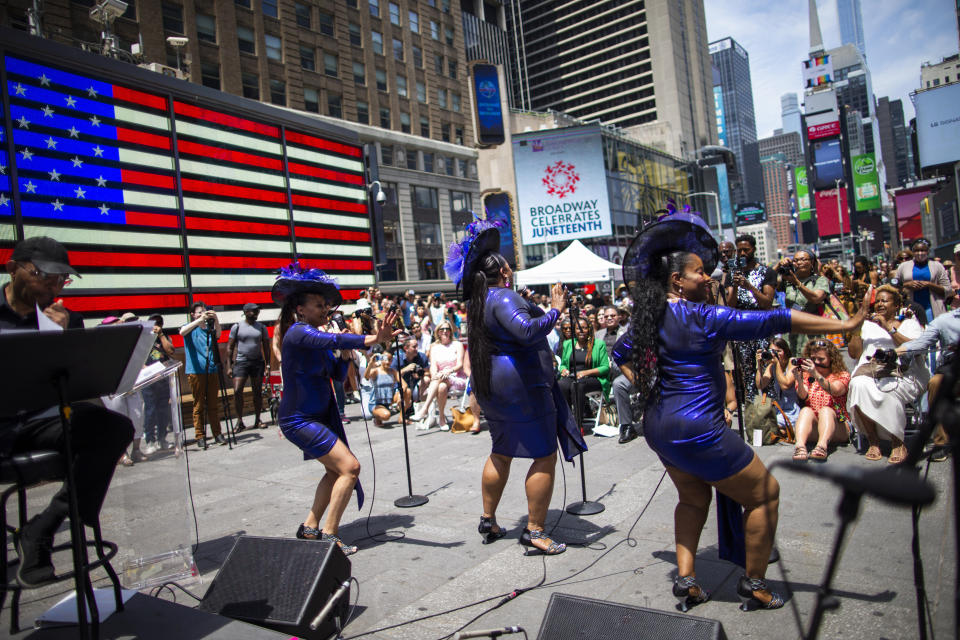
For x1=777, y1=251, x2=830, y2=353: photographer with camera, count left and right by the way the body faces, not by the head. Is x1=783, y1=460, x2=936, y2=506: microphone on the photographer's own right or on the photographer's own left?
on the photographer's own left

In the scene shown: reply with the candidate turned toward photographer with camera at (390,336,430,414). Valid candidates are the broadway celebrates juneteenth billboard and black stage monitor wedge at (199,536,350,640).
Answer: the broadway celebrates juneteenth billboard

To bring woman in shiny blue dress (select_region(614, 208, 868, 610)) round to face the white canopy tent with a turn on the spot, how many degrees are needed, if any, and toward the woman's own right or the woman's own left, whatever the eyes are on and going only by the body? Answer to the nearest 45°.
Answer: approximately 45° to the woman's own left

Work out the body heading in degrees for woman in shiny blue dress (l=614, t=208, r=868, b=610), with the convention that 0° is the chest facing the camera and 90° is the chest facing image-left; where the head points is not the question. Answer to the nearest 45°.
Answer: approximately 225°

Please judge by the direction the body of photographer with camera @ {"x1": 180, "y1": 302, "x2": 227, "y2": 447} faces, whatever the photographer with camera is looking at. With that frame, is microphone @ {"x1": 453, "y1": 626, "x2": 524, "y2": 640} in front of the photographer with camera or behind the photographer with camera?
in front

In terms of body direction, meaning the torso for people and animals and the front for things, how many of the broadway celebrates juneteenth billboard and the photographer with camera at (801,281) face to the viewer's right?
0

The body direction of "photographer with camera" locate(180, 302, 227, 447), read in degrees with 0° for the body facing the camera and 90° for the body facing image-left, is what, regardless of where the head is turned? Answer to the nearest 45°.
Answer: approximately 315°

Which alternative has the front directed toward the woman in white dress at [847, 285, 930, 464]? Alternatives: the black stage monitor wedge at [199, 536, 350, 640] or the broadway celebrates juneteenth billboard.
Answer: the broadway celebrates juneteenth billboard

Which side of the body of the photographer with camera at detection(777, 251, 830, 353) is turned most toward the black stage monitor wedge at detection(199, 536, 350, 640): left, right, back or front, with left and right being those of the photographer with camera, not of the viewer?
front

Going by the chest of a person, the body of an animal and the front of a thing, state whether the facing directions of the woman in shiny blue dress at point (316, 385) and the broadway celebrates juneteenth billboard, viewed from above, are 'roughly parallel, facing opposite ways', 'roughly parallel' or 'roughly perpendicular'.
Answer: roughly perpendicular

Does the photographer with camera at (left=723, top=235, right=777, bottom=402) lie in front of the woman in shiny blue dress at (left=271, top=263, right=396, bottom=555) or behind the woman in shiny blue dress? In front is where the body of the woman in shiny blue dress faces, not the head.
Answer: in front

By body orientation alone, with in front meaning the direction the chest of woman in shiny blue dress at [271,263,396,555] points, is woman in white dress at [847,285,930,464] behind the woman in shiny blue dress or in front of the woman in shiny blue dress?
in front
